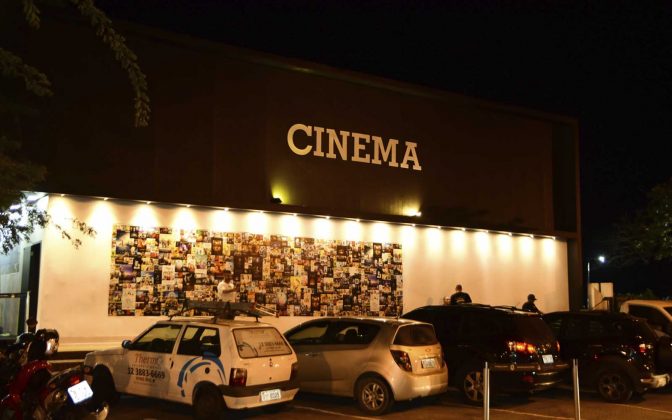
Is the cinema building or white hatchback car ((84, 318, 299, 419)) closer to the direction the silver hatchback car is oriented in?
the cinema building

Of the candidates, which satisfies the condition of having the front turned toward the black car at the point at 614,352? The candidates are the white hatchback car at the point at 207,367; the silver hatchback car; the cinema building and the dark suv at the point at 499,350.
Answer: the cinema building

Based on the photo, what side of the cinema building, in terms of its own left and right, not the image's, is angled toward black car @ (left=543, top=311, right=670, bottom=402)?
front

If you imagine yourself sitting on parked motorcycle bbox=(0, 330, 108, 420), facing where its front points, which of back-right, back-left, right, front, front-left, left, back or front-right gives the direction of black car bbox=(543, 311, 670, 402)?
back-right

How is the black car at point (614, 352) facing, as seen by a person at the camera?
facing away from the viewer and to the left of the viewer

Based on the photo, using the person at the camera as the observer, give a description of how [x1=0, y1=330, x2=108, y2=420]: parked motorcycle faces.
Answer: facing away from the viewer and to the left of the viewer

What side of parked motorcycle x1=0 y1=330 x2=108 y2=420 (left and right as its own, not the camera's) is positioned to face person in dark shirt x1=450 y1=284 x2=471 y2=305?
right

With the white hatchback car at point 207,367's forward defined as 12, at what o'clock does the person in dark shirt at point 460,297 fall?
The person in dark shirt is roughly at 3 o'clock from the white hatchback car.

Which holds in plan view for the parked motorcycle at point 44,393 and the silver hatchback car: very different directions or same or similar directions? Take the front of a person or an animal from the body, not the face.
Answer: same or similar directions

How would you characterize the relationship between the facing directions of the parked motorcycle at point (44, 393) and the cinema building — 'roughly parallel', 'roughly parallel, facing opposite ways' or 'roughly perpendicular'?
roughly parallel, facing opposite ways

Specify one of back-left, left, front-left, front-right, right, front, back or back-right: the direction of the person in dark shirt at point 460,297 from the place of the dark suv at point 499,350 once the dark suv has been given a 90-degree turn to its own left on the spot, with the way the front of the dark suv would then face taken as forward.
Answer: back-right

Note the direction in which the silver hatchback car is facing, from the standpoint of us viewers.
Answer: facing away from the viewer and to the left of the viewer

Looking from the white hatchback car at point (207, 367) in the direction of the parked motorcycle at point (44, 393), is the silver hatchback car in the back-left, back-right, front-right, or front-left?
back-left

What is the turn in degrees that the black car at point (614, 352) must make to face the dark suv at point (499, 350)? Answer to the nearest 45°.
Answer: approximately 90° to its left

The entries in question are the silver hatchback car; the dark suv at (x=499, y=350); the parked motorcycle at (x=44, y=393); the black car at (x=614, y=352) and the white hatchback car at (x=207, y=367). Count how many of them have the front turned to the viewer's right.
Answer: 0

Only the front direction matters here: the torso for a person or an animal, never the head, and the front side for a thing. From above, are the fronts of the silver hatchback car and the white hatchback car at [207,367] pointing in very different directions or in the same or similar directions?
same or similar directions

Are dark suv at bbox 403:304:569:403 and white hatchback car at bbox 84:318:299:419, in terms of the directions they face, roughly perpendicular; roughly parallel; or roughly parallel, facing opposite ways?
roughly parallel

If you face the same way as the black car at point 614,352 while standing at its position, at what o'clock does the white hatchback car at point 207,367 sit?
The white hatchback car is roughly at 9 o'clock from the black car.

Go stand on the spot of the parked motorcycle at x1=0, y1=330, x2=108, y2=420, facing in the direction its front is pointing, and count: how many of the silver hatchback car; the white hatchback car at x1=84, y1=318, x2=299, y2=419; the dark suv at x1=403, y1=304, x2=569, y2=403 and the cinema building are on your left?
0

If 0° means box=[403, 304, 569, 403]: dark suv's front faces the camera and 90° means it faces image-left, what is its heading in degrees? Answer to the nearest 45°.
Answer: approximately 135°

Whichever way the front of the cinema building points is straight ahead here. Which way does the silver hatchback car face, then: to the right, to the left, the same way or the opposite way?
the opposite way

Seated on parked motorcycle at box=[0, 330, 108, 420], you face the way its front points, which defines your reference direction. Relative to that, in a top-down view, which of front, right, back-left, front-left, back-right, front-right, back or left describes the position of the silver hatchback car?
back-right
